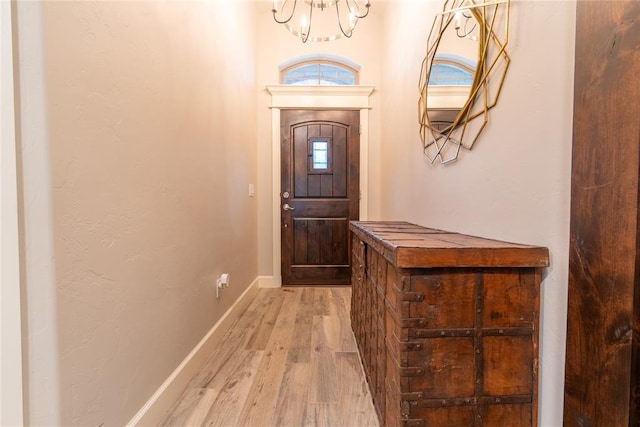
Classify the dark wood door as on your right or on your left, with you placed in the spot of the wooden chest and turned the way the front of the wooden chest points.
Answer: on your right

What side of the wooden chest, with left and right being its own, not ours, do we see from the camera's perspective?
left

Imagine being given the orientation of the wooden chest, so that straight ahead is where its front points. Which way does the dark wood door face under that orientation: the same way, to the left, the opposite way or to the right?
to the left

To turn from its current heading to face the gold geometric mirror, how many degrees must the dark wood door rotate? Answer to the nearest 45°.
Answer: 0° — it already faces it

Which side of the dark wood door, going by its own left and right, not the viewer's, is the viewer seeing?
front

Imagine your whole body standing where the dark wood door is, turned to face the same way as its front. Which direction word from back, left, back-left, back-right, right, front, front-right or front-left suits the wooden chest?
front

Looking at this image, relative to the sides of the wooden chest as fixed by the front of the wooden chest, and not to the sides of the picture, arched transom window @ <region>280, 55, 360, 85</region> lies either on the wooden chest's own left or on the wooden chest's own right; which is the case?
on the wooden chest's own right
